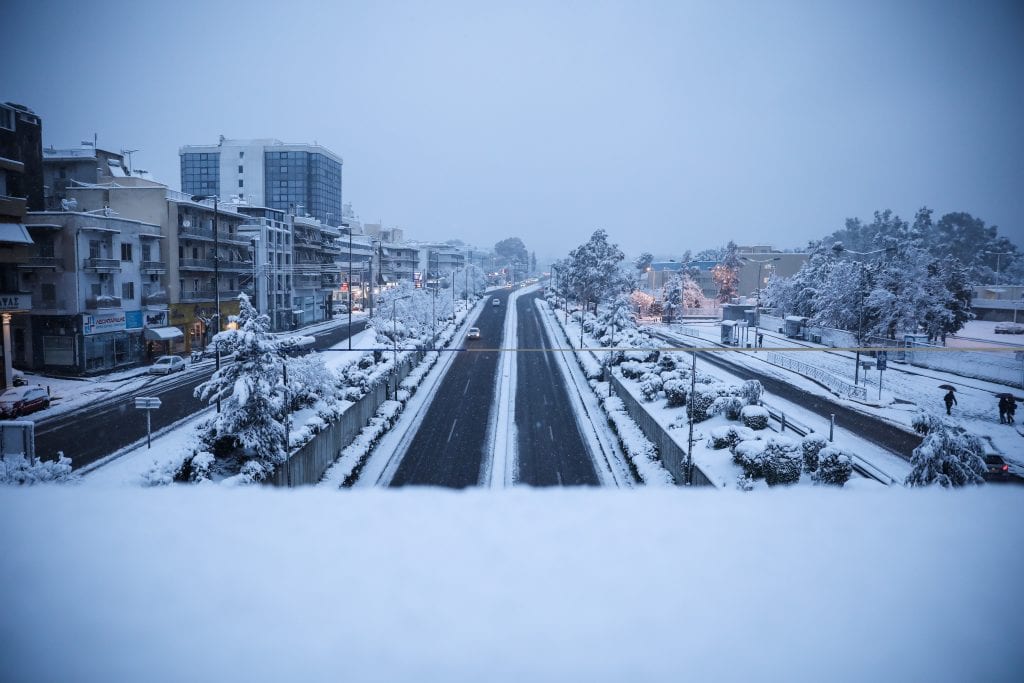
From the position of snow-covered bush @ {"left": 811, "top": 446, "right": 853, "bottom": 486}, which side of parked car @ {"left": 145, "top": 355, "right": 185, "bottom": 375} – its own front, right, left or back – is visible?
left

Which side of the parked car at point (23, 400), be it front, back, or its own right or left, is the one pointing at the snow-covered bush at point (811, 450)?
left

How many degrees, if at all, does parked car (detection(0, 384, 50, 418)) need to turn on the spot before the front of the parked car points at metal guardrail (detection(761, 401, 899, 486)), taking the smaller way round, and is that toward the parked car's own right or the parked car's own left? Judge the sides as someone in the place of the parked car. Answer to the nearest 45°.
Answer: approximately 90° to the parked car's own left

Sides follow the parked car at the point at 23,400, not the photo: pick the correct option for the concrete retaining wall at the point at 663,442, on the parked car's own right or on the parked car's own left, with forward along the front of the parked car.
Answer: on the parked car's own left

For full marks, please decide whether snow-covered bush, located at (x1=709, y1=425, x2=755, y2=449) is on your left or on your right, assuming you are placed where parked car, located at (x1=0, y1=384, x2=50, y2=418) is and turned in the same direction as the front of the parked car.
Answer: on your left

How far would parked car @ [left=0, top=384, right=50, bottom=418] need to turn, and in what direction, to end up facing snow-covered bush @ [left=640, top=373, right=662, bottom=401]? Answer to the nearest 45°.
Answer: approximately 135° to its left

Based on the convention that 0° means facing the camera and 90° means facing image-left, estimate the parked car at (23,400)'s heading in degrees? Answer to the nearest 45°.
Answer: approximately 45°

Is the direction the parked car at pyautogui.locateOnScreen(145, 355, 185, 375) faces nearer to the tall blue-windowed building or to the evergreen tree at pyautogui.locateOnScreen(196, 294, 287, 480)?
the evergreen tree
